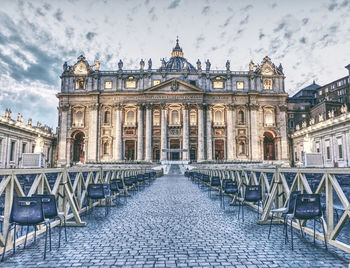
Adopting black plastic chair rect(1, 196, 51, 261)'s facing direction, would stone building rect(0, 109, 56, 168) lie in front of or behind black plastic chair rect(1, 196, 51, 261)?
in front

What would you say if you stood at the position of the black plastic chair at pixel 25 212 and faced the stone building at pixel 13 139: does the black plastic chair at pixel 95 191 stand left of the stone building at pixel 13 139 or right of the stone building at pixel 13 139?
right

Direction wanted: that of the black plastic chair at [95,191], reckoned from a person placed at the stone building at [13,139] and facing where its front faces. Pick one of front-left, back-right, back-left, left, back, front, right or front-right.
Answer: front-right

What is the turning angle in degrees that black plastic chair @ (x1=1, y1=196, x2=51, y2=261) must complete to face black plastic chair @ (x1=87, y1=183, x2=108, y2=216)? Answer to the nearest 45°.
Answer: approximately 45° to its right

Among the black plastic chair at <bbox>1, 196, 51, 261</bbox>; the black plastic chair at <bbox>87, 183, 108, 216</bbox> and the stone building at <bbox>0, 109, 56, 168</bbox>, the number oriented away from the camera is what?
2

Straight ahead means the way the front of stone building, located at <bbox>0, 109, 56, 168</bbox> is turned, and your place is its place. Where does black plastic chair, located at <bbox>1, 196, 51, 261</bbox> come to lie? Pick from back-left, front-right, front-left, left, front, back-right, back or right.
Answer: front-right

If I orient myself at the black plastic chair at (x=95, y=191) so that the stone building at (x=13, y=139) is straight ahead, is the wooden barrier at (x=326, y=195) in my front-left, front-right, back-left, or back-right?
back-right

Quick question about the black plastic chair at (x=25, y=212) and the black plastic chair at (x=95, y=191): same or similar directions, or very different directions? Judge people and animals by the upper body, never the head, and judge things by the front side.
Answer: same or similar directions

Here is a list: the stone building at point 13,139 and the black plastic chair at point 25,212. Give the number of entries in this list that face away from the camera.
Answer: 1

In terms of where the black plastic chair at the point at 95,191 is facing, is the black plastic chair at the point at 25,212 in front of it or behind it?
behind

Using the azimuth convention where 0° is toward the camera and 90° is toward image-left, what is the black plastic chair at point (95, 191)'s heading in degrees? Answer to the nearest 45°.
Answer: approximately 180°

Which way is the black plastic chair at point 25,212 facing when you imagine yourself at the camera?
facing away from the viewer

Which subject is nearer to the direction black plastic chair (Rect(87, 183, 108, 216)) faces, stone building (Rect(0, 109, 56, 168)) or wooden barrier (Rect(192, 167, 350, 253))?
the stone building

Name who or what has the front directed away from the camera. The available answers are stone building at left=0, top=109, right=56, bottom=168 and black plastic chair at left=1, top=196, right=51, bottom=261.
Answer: the black plastic chair

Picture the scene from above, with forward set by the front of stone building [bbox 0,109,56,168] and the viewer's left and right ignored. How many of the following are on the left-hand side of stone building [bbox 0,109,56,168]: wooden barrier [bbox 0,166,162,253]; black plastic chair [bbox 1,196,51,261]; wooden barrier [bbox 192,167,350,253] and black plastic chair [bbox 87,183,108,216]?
0

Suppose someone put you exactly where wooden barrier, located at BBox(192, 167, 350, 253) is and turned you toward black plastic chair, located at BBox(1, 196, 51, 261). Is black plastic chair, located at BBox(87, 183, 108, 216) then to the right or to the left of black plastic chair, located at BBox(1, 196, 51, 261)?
right

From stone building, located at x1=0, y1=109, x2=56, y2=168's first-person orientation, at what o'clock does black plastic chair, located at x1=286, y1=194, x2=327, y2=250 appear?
The black plastic chair is roughly at 1 o'clock from the stone building.

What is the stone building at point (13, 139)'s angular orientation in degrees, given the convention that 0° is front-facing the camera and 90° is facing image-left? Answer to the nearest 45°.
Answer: approximately 315°

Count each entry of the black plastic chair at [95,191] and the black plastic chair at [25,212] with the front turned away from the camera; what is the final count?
2
